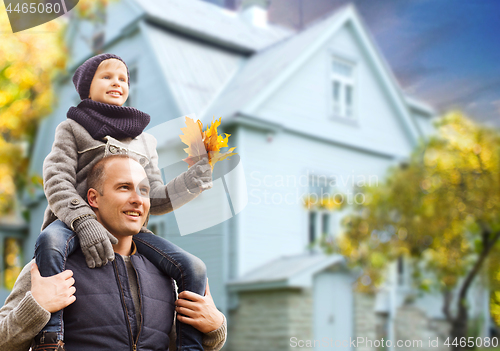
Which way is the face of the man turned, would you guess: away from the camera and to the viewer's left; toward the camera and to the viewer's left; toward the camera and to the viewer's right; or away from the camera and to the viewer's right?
toward the camera and to the viewer's right

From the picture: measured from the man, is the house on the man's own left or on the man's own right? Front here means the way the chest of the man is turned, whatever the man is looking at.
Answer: on the man's own left

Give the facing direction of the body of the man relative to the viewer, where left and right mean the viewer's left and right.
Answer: facing the viewer and to the right of the viewer

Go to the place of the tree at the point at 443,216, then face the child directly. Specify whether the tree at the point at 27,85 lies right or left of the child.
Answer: right

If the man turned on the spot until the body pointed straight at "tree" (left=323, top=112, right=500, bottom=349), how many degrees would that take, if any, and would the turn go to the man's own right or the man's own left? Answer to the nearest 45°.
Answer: approximately 90° to the man's own left

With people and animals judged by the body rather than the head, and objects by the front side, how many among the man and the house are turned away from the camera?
0

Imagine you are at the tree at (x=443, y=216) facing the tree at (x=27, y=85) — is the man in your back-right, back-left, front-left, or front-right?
front-left
